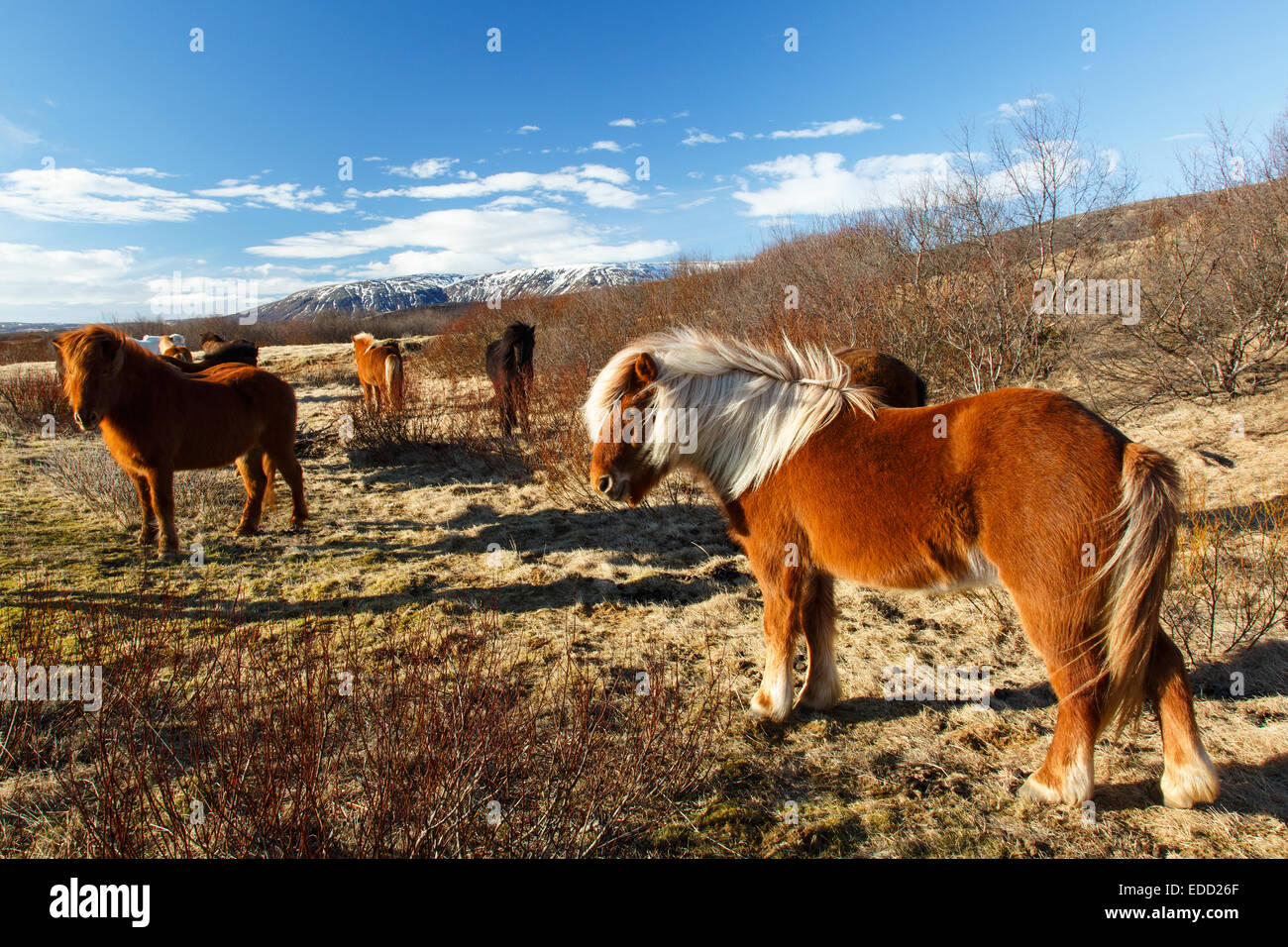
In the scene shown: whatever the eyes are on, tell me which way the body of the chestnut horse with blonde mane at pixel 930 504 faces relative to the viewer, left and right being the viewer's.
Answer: facing away from the viewer and to the left of the viewer

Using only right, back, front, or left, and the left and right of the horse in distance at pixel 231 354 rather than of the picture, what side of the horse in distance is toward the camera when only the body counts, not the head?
left

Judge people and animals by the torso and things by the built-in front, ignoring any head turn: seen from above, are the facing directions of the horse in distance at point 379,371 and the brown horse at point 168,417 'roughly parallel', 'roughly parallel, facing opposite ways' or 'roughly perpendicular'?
roughly perpendicular

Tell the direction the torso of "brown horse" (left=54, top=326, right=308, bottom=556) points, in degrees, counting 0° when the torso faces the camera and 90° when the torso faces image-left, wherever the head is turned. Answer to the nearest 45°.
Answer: approximately 45°
